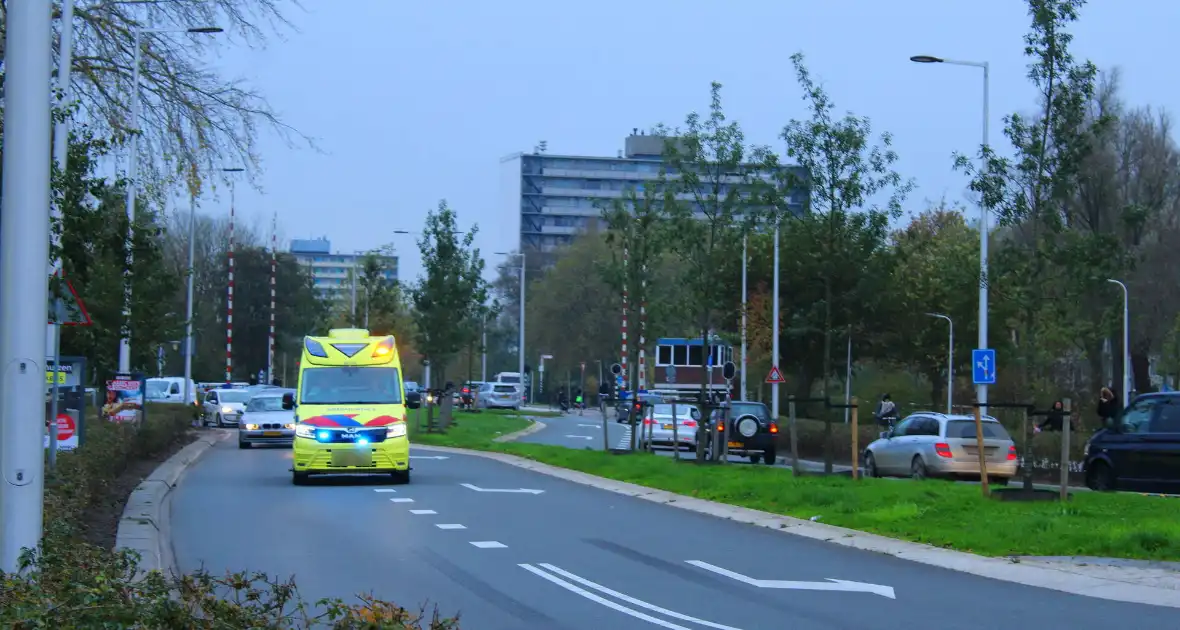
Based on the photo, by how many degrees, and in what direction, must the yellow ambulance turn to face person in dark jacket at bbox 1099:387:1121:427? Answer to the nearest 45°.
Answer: approximately 90° to its left

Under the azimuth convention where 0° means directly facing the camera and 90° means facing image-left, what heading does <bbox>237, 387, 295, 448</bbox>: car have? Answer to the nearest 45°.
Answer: approximately 0°

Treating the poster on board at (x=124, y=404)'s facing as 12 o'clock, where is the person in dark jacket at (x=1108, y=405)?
The person in dark jacket is roughly at 10 o'clock from the poster on board.

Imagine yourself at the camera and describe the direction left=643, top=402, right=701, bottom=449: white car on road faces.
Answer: facing away from the viewer

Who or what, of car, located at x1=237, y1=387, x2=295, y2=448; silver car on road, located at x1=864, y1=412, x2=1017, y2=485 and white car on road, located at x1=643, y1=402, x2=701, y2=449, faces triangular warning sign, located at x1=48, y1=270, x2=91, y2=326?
car, located at x1=237, y1=387, x2=295, y2=448

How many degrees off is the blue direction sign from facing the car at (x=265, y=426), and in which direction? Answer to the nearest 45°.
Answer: approximately 90° to its right

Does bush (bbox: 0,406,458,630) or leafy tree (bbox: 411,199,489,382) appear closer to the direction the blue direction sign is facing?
the bush

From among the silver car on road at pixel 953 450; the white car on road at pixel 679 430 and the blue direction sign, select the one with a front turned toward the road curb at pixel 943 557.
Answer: the blue direction sign

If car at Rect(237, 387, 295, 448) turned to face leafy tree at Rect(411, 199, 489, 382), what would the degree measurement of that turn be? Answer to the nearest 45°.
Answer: approximately 135° to its left
